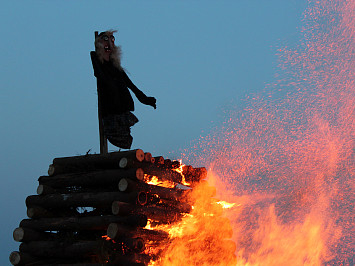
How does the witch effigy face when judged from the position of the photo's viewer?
facing the viewer and to the right of the viewer
